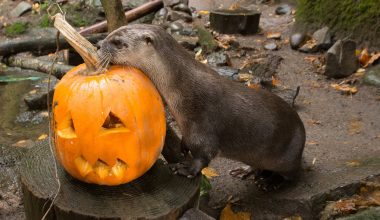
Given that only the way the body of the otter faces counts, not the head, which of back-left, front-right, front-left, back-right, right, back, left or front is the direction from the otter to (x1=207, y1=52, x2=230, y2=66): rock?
right

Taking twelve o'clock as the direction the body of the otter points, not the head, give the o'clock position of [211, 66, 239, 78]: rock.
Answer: The rock is roughly at 3 o'clock from the otter.

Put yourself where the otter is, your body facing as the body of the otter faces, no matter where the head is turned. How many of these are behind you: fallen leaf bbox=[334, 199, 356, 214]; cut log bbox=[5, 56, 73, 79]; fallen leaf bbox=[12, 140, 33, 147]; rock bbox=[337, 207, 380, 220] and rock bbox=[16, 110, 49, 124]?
2

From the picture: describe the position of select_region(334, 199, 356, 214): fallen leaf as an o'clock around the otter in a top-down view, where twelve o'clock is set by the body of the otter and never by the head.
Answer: The fallen leaf is roughly at 6 o'clock from the otter.

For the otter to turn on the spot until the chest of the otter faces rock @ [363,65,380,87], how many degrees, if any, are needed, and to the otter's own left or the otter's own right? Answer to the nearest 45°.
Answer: approximately 135° to the otter's own right

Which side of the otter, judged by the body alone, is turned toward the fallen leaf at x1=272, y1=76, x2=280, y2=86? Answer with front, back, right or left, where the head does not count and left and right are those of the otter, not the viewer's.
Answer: right

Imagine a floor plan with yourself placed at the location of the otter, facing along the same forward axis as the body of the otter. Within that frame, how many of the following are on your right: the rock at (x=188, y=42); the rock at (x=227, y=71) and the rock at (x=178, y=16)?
3

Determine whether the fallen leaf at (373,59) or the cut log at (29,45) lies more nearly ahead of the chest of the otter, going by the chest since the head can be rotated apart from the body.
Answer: the cut log

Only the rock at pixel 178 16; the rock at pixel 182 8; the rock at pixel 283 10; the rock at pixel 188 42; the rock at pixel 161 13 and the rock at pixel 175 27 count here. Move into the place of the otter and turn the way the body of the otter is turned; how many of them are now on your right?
6

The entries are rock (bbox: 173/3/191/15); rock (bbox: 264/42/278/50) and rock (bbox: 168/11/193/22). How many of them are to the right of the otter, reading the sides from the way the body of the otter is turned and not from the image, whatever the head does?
3

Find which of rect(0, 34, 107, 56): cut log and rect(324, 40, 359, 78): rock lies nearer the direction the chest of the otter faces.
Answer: the cut log

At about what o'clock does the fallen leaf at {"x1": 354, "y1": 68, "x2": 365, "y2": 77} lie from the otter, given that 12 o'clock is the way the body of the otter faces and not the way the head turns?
The fallen leaf is roughly at 4 o'clock from the otter.

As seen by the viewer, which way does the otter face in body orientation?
to the viewer's left

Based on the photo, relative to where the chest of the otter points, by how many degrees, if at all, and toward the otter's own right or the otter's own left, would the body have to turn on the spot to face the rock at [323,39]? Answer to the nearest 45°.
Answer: approximately 90° to the otter's own right

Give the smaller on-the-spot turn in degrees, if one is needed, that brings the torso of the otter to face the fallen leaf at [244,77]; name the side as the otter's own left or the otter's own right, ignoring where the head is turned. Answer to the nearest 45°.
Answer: approximately 90° to the otter's own right

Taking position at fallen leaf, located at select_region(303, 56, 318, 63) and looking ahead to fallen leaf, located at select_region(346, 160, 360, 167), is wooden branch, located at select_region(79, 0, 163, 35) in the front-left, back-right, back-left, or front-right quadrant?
back-right
